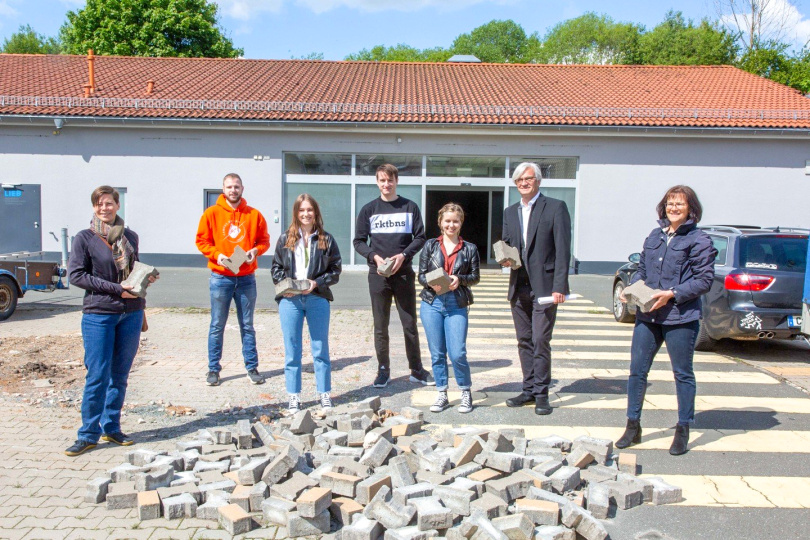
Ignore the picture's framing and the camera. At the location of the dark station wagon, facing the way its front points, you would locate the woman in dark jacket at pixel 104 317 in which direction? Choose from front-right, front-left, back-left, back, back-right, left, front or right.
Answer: left

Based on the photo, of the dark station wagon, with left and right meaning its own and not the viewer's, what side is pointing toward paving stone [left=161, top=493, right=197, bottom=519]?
left

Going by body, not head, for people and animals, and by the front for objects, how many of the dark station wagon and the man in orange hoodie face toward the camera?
1

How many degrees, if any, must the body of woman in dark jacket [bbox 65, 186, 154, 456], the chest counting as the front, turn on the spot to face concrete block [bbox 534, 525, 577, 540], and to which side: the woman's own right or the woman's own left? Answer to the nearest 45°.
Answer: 0° — they already face it

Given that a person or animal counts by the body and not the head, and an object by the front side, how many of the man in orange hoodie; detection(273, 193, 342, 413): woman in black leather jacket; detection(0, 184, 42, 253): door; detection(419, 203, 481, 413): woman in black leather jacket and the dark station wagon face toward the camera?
4

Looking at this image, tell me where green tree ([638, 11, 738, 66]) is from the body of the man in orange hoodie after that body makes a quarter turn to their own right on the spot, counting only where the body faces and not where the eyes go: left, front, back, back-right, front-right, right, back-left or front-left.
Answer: back-right

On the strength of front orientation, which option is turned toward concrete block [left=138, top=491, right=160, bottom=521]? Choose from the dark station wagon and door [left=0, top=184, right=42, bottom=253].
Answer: the door

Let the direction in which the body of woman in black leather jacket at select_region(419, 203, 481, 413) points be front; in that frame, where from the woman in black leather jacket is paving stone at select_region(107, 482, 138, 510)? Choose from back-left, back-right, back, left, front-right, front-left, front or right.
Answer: front-right
